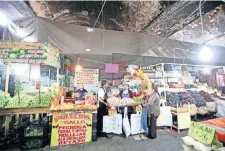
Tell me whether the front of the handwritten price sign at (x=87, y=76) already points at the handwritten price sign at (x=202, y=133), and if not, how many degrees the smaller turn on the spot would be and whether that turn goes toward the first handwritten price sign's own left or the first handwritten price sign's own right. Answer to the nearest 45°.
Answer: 0° — it already faces it

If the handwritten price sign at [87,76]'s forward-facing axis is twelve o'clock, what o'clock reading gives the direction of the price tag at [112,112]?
The price tag is roughly at 11 o'clock from the handwritten price sign.

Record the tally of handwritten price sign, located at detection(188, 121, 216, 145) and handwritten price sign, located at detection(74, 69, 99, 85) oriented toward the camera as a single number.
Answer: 2

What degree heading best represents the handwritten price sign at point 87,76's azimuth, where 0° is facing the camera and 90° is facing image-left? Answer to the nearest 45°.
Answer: approximately 0°

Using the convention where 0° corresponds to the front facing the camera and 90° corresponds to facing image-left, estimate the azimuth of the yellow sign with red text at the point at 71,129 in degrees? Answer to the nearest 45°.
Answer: approximately 0°
